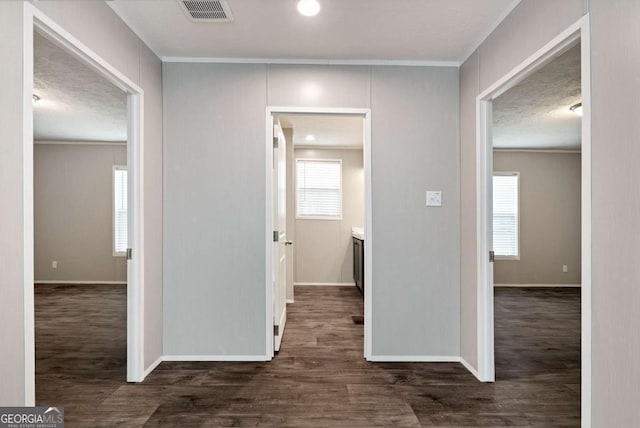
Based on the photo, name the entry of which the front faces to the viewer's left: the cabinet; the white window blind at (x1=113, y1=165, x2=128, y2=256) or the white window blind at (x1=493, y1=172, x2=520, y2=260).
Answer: the cabinet

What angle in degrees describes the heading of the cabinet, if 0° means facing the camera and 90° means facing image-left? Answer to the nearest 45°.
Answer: approximately 90°

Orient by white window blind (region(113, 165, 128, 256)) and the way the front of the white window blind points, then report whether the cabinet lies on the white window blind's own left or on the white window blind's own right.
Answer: on the white window blind's own left

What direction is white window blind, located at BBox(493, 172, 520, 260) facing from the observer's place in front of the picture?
facing the viewer

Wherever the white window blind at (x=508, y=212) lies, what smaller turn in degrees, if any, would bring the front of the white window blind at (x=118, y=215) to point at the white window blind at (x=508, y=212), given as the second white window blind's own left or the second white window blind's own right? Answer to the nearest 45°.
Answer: approximately 45° to the second white window blind's own left

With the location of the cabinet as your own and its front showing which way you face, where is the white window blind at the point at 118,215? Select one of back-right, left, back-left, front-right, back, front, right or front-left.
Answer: front

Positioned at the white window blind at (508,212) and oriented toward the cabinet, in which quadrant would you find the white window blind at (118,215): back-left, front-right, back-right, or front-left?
front-right

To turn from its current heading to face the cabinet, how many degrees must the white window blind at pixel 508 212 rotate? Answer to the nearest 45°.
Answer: approximately 45° to its right

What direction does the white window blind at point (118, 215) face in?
toward the camera

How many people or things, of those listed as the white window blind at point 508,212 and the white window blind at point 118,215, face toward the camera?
2

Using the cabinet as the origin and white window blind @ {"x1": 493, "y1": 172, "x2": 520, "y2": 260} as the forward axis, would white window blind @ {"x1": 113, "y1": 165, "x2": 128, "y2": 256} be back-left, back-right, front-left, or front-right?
back-left

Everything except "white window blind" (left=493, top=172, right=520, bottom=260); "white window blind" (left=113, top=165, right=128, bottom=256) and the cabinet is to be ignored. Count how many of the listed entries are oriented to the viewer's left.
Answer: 1

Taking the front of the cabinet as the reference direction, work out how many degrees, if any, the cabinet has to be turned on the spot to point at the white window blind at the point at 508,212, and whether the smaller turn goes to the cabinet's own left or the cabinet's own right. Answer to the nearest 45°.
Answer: approximately 135° to the cabinet's own right
